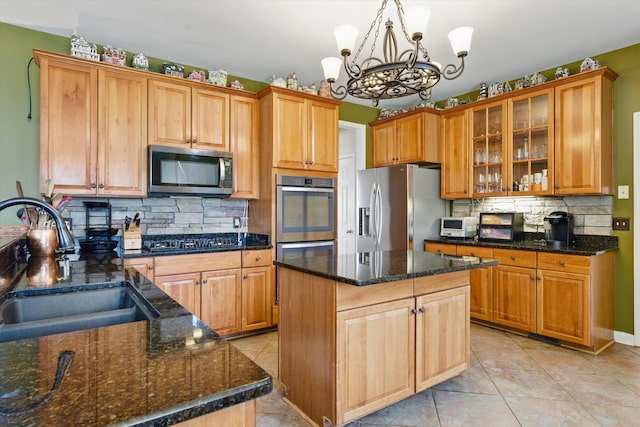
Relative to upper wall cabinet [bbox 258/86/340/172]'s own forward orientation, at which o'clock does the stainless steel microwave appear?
The stainless steel microwave is roughly at 4 o'clock from the upper wall cabinet.

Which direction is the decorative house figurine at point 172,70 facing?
toward the camera

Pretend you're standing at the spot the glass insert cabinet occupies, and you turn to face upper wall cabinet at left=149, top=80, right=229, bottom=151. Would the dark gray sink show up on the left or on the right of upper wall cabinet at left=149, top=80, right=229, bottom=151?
left

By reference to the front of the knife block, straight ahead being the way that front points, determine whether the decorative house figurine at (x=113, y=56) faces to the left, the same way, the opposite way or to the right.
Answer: the same way

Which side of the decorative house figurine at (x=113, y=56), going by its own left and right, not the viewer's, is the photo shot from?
front

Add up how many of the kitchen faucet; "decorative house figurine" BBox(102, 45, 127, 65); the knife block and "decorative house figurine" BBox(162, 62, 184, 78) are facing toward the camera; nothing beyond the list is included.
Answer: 3

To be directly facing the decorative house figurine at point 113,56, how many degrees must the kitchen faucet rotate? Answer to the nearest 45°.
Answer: approximately 90° to its left

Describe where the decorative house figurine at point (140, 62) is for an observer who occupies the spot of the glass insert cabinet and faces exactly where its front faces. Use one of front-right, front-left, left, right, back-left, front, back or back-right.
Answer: front

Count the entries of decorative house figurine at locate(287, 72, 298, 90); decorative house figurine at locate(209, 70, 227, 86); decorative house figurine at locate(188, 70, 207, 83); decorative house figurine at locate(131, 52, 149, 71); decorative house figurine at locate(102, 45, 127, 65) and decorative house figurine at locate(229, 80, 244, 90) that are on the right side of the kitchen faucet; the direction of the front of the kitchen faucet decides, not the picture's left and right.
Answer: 0

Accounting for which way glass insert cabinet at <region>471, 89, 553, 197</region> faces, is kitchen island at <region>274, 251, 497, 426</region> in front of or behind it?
in front

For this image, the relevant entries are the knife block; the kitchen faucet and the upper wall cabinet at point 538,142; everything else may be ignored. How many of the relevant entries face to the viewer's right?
1

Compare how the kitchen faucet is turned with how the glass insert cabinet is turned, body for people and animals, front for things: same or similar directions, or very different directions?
very different directions

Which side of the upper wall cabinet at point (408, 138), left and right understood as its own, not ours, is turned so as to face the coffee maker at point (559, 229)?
left

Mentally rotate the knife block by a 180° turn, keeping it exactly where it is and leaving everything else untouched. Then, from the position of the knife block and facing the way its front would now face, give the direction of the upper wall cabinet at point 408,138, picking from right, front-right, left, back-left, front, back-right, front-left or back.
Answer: right

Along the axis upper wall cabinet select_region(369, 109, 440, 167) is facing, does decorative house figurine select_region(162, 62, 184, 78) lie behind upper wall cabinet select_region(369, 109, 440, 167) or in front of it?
in front

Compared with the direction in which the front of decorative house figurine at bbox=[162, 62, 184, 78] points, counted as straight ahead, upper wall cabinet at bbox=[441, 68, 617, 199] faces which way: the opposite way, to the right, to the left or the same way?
to the right

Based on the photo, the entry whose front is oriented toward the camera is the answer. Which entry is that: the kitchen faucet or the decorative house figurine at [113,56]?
the decorative house figurine

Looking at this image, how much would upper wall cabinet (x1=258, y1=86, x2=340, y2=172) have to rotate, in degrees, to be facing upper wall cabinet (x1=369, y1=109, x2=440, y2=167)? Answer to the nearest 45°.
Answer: approximately 90° to its left

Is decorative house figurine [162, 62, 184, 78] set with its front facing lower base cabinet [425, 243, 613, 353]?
no

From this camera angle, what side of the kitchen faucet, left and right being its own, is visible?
right

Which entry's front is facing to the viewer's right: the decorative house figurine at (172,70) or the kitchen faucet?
the kitchen faucet

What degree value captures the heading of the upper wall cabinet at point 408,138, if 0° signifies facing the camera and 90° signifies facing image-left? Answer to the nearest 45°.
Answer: approximately 45°

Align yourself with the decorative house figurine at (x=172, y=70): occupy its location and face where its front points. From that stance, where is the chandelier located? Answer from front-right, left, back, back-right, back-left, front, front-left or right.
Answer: front-left

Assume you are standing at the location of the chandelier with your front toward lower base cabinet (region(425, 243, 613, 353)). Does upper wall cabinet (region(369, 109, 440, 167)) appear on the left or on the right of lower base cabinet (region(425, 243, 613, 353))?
left
